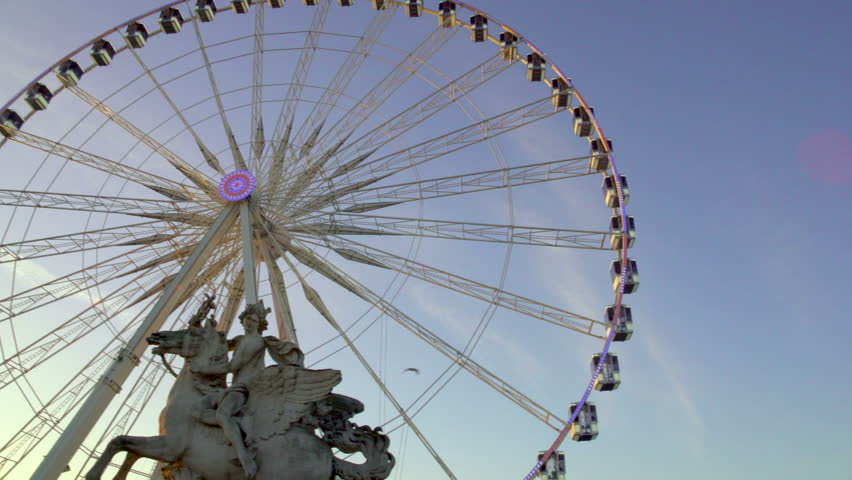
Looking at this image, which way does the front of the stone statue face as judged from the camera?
facing to the left of the viewer
